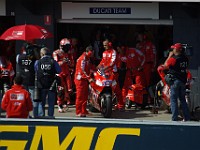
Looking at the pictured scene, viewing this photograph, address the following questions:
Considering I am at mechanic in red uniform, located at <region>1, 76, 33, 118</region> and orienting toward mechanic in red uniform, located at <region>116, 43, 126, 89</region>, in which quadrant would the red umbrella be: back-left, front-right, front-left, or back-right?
front-left

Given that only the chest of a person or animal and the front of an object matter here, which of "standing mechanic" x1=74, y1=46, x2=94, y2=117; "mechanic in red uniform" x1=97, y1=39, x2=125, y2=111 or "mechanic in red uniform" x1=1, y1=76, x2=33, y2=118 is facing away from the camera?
"mechanic in red uniform" x1=1, y1=76, x2=33, y2=118

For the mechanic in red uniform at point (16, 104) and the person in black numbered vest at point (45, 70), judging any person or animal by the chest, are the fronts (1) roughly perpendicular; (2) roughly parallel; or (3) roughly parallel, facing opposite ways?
roughly parallel

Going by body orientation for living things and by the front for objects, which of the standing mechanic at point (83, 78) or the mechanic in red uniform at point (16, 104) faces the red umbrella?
the mechanic in red uniform

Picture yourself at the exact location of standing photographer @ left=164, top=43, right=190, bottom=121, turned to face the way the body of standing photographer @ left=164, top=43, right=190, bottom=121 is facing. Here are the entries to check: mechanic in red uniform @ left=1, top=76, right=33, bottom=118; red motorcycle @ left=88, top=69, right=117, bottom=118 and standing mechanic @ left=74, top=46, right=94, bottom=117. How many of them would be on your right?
0

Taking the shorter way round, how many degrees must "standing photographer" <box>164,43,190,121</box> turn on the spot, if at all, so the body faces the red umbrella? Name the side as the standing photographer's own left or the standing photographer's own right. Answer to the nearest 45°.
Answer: approximately 45° to the standing photographer's own left

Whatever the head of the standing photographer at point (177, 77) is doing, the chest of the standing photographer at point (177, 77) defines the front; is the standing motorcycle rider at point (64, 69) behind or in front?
in front

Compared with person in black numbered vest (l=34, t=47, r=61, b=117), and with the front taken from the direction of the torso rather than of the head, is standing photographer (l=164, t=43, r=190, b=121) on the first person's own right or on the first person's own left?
on the first person's own right

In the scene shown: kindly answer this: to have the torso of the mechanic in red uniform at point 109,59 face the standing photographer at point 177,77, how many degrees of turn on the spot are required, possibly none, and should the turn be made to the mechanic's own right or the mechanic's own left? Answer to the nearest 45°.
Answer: approximately 90° to the mechanic's own left

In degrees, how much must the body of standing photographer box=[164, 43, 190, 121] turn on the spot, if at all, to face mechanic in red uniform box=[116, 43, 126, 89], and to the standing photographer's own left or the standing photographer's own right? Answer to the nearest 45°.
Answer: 0° — they already face them

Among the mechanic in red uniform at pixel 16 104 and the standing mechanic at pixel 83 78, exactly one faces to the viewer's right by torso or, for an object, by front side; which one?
the standing mechanic

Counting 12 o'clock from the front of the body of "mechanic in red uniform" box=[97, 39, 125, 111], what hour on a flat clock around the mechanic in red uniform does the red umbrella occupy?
The red umbrella is roughly at 1 o'clock from the mechanic in red uniform.

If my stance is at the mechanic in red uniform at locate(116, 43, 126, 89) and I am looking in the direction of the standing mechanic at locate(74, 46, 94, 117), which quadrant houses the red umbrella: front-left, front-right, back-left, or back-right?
front-right

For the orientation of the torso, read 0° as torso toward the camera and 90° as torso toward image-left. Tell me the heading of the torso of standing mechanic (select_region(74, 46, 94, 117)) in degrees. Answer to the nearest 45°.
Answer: approximately 270°

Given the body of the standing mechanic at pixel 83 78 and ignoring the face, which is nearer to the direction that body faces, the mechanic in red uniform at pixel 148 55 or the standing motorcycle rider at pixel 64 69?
the mechanic in red uniform
